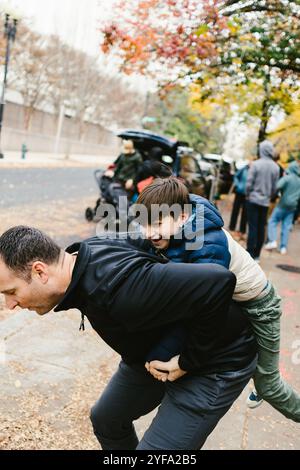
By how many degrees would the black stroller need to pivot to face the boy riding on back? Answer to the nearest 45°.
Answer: approximately 90° to its left

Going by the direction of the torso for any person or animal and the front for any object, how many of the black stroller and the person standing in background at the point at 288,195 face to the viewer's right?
1

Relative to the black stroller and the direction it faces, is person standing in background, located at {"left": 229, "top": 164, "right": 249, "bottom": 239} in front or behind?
in front

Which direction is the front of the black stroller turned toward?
to the viewer's right

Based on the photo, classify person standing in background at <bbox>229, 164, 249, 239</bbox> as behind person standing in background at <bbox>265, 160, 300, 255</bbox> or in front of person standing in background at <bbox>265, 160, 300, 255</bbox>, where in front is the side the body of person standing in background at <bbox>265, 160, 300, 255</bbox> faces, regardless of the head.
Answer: in front

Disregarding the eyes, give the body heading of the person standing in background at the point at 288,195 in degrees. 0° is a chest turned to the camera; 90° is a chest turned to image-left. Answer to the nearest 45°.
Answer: approximately 135°

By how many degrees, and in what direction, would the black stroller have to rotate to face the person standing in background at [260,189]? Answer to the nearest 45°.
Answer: approximately 45° to its right
